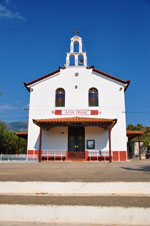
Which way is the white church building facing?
toward the camera
